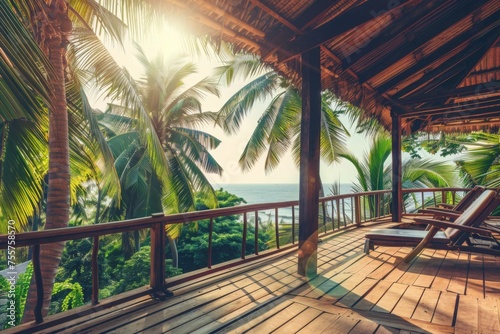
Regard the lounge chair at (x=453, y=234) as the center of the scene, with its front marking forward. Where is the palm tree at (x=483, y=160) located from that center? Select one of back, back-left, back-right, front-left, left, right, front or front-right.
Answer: right

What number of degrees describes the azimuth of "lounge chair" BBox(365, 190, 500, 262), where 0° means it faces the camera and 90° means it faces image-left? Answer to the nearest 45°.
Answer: approximately 90°

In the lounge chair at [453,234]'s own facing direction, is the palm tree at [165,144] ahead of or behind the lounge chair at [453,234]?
ahead

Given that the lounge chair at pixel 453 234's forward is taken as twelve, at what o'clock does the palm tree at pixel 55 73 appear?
The palm tree is roughly at 11 o'clock from the lounge chair.
